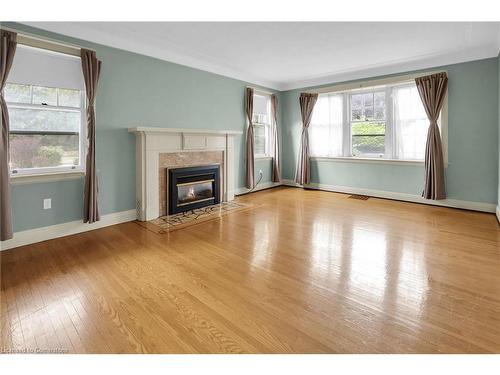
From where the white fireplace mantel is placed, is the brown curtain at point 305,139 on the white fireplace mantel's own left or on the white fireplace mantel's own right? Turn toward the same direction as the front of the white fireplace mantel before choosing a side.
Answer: on the white fireplace mantel's own left

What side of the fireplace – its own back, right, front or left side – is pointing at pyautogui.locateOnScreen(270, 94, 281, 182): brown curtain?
left

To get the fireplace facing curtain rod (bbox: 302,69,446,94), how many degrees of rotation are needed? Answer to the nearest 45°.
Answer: approximately 45° to its left

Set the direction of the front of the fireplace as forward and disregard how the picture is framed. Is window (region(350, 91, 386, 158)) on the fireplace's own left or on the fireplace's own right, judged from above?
on the fireplace's own left

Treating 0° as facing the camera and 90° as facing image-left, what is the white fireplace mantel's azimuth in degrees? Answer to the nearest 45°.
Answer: approximately 315°

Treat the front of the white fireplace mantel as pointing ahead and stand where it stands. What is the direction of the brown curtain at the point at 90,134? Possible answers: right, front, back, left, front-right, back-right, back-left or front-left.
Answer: right

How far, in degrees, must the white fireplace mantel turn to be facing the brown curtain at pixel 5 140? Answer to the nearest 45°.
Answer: approximately 90° to its right

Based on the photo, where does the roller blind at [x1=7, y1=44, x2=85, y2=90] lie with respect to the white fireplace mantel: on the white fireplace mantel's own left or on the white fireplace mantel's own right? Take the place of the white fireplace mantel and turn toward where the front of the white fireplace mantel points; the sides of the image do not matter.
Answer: on the white fireplace mantel's own right

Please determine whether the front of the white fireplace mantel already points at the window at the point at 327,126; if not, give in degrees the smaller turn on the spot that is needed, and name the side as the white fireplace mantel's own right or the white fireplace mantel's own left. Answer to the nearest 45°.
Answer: approximately 90° to the white fireplace mantel's own left

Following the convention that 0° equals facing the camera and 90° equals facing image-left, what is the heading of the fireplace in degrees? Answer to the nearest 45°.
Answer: approximately 315°

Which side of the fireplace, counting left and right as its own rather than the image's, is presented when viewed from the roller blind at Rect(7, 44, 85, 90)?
right
